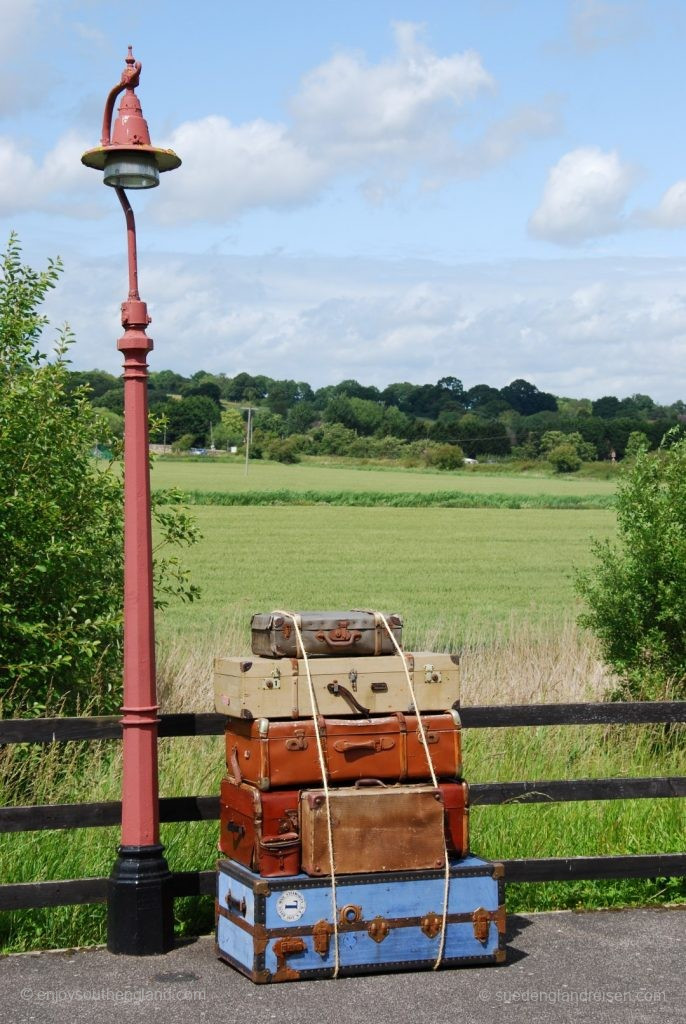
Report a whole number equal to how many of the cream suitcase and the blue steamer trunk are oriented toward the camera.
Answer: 2

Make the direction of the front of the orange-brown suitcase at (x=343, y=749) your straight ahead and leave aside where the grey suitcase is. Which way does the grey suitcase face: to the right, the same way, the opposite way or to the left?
the same way

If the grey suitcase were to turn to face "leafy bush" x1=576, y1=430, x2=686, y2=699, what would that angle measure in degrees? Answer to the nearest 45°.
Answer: approximately 135° to its left

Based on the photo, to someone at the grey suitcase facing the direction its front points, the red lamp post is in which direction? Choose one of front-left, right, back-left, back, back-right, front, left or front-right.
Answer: right

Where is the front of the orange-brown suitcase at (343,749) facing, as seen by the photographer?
facing the viewer

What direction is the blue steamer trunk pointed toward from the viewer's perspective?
toward the camera

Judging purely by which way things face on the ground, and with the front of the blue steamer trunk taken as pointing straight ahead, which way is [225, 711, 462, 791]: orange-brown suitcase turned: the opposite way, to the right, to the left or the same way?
the same way

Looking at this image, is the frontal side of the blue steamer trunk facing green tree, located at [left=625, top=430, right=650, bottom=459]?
no

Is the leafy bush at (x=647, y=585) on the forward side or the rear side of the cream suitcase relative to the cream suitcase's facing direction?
on the rear side

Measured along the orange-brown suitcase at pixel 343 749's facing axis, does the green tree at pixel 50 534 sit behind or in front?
behind

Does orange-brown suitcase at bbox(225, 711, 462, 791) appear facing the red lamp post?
no

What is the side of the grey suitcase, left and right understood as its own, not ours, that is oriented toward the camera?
front

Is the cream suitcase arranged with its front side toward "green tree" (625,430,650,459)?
no

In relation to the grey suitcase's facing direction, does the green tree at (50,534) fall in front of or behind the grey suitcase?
behind

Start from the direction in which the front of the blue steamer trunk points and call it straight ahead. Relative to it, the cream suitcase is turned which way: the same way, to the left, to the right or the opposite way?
the same way
